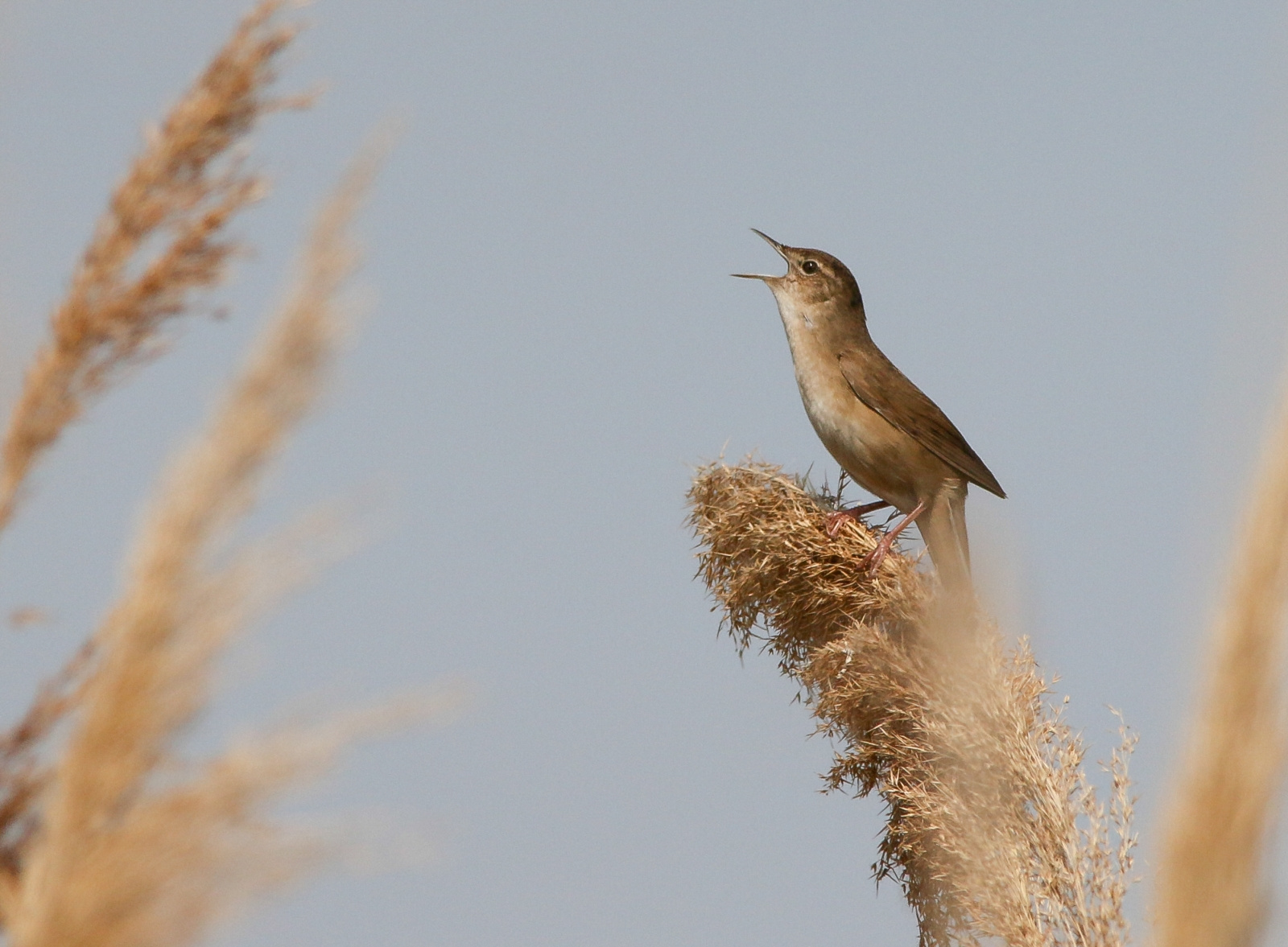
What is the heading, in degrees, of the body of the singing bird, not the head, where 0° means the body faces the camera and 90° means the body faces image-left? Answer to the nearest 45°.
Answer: approximately 90°
